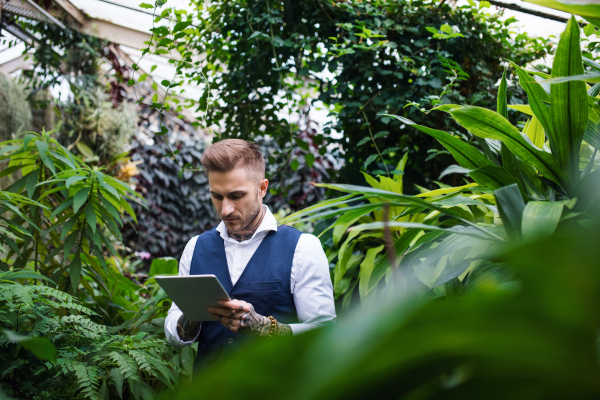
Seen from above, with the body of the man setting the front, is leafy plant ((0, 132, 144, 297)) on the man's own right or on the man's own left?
on the man's own right

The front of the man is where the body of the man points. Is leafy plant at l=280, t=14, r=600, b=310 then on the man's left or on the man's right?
on the man's left

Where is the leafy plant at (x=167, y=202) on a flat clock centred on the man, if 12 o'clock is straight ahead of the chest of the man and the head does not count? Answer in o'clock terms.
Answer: The leafy plant is roughly at 4 o'clock from the man.

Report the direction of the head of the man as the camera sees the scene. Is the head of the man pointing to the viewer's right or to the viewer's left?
to the viewer's left

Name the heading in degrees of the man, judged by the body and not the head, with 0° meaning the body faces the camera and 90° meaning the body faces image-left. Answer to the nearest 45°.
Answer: approximately 45°
